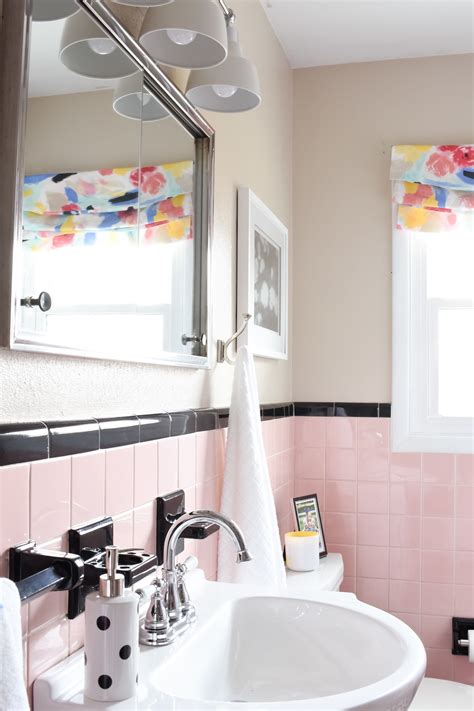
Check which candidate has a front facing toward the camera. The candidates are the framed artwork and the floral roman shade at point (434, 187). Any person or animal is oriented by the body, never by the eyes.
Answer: the floral roman shade

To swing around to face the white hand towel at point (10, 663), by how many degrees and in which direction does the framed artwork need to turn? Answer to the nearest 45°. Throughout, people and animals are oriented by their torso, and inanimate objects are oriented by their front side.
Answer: approximately 90° to its right

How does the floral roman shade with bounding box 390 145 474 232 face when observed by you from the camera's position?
facing the viewer

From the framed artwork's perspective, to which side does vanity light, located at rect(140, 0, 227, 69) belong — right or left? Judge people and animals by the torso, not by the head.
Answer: on its right

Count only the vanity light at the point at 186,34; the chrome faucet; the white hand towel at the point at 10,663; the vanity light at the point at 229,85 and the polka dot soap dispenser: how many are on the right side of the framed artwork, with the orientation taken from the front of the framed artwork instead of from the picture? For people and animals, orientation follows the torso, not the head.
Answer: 5

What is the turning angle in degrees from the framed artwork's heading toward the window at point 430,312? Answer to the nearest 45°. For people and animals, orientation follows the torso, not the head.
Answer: approximately 45° to its left

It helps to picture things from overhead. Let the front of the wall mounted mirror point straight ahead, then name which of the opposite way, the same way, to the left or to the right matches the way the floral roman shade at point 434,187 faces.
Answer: to the right

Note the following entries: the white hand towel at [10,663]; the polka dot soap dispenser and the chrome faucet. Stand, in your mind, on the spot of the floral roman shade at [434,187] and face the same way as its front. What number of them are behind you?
0

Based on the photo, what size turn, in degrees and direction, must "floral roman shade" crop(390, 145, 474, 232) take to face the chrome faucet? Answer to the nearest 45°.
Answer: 0° — it already faces it

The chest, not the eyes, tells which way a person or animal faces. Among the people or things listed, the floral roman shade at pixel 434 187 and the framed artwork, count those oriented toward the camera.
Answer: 1

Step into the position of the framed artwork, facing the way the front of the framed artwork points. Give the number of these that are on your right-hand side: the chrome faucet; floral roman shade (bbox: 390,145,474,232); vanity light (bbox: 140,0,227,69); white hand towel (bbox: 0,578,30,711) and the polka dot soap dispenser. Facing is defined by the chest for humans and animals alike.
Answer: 4

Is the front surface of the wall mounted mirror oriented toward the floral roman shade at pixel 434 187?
no

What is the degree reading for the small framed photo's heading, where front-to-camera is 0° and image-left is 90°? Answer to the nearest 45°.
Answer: approximately 315°

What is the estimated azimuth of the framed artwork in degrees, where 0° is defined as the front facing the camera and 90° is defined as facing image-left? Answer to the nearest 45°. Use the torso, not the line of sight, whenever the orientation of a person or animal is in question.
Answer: approximately 270°
